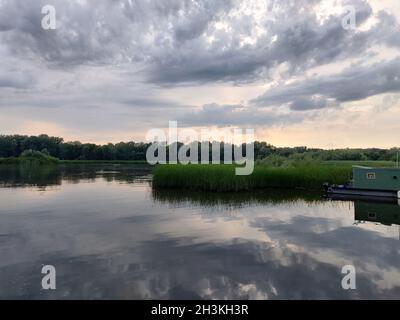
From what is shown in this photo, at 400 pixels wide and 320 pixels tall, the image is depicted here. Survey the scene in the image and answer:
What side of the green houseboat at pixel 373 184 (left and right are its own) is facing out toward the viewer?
left
